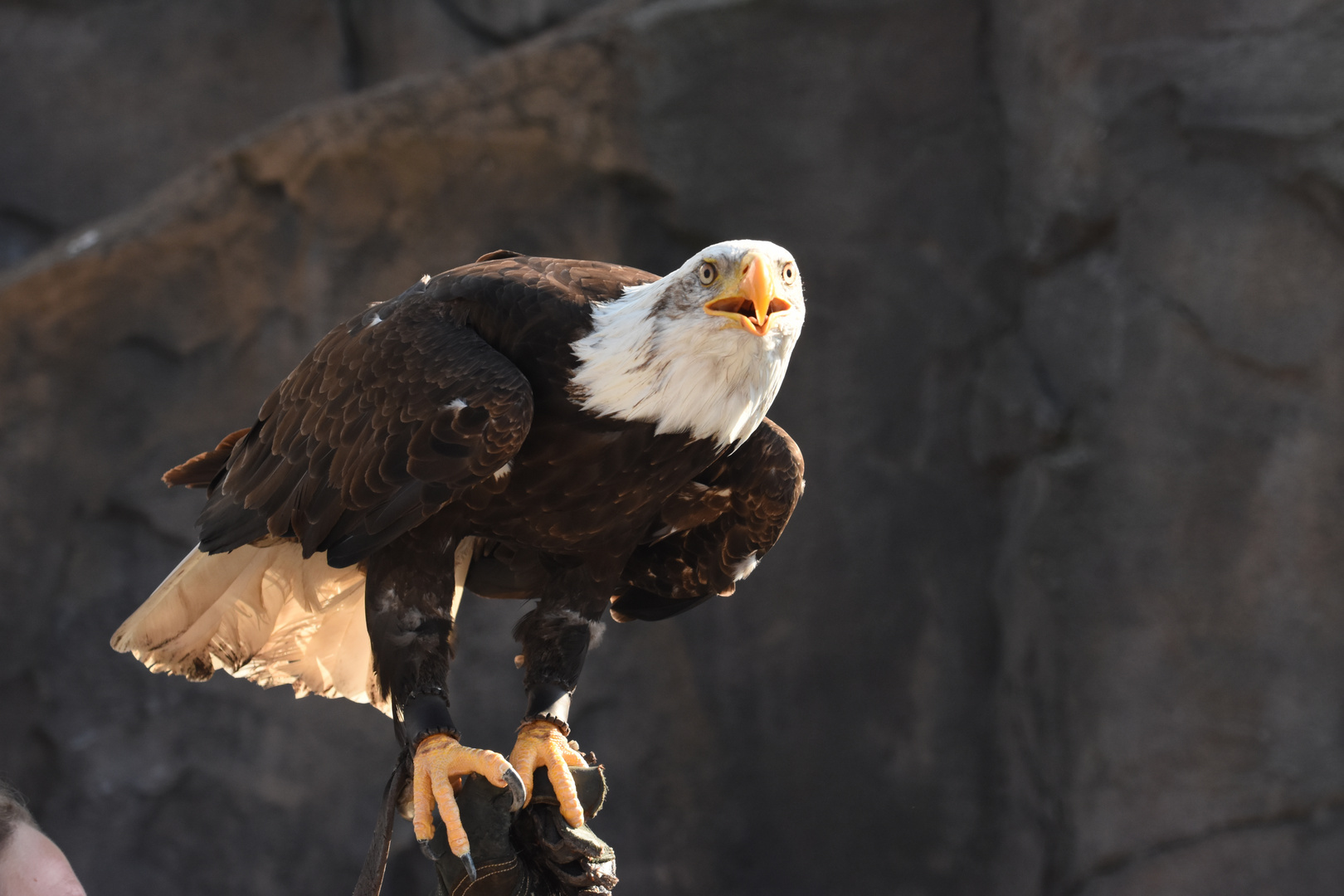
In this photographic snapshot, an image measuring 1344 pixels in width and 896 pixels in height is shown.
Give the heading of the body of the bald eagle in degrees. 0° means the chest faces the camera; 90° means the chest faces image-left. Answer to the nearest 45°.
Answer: approximately 315°
